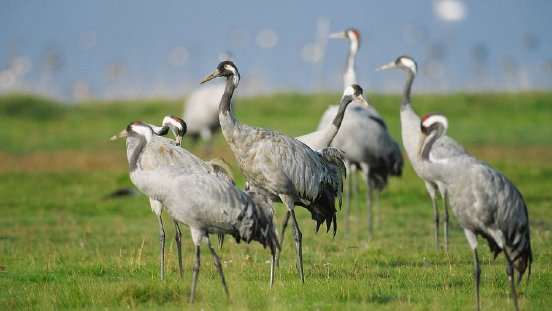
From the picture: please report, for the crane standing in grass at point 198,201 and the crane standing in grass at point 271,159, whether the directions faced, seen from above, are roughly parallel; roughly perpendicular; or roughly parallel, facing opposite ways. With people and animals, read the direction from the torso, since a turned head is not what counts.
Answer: roughly parallel

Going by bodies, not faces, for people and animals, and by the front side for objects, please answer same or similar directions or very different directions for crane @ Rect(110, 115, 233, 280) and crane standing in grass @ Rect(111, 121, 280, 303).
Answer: same or similar directions

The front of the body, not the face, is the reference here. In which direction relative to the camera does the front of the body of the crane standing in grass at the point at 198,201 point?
to the viewer's left

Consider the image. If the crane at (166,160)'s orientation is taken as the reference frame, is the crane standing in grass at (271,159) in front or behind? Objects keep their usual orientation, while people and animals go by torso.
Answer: behind

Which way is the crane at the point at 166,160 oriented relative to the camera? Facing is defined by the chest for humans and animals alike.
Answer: to the viewer's left

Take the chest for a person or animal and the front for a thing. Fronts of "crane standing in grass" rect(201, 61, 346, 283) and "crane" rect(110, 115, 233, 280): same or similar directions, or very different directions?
same or similar directions

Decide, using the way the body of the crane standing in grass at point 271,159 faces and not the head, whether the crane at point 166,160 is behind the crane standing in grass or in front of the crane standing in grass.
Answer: in front

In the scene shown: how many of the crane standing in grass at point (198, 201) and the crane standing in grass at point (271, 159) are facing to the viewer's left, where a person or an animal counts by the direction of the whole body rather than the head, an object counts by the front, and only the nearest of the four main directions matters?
2

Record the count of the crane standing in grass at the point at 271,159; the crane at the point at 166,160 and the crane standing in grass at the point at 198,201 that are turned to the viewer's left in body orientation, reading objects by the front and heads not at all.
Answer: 3

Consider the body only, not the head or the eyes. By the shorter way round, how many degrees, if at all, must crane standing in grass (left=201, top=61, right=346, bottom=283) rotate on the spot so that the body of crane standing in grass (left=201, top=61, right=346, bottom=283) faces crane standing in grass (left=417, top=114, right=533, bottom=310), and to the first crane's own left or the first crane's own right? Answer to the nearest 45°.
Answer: approximately 135° to the first crane's own left

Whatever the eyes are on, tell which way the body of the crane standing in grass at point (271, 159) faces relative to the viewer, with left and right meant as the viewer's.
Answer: facing to the left of the viewer

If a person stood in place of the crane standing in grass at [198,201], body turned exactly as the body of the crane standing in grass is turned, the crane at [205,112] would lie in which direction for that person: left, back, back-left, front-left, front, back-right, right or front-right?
right

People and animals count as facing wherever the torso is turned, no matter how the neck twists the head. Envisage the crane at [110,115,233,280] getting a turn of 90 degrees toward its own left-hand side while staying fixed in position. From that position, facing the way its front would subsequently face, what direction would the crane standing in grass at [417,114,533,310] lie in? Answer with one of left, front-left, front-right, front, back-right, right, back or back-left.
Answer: front-left

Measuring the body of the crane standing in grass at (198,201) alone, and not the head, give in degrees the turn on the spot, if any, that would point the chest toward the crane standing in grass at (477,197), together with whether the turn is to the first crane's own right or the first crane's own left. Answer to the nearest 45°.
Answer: approximately 180°
